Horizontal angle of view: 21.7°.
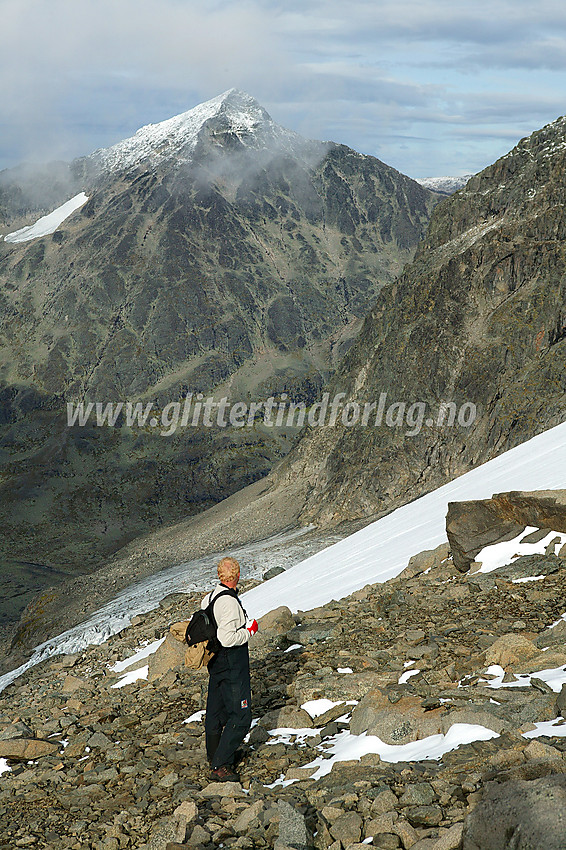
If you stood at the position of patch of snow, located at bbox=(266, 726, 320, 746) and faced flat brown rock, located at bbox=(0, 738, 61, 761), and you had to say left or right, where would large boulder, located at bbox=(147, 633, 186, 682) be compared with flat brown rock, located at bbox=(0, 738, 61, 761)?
right

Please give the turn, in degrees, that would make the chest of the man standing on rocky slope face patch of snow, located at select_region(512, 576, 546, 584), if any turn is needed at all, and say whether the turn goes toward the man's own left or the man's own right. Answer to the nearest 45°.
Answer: approximately 45° to the man's own left

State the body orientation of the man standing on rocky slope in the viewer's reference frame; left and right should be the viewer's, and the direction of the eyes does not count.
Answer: facing to the right of the viewer

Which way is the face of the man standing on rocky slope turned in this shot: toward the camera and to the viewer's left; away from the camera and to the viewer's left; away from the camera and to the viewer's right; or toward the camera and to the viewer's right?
away from the camera and to the viewer's right

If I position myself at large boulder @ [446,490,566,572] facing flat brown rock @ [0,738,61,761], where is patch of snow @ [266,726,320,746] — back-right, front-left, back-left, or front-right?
front-left

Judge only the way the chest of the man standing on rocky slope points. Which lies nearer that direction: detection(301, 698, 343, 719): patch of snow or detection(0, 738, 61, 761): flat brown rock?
the patch of snow

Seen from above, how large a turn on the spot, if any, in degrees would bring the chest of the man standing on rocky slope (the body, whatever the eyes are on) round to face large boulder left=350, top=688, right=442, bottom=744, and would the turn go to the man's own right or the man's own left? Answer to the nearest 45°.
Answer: approximately 45° to the man's own right

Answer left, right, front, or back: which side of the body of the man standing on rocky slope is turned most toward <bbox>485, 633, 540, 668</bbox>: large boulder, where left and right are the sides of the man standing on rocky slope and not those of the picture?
front

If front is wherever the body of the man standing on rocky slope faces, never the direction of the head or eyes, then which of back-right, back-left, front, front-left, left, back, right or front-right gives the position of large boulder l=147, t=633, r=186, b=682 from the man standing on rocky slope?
left
